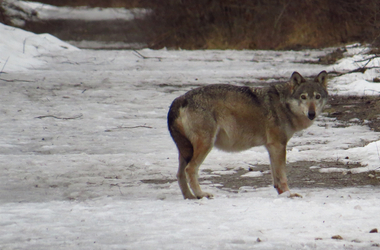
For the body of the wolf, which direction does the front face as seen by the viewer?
to the viewer's right
